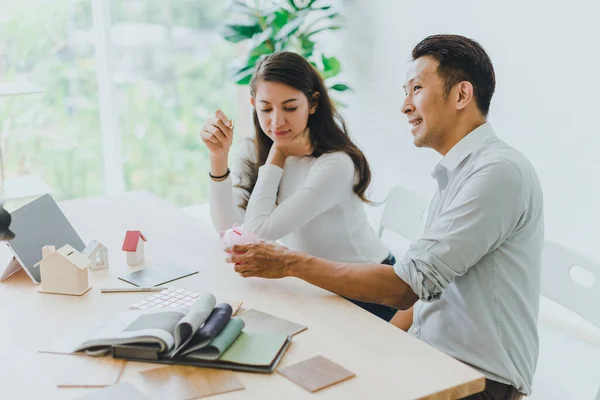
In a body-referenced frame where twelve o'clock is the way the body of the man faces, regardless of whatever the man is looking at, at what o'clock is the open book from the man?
The open book is roughly at 11 o'clock from the man.

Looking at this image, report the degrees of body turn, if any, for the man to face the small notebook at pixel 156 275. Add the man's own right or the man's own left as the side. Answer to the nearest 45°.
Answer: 0° — they already face it

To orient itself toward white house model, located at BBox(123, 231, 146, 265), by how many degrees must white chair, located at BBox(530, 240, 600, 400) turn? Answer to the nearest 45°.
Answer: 0° — it already faces it

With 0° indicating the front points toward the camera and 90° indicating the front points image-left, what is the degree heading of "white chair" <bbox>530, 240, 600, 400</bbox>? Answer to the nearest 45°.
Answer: approximately 45°

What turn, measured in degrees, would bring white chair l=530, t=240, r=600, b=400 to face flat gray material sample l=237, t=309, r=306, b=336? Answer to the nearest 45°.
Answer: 0° — it already faces it

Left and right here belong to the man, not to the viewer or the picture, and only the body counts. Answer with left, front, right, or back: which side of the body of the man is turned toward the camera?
left

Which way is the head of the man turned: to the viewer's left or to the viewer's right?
to the viewer's left
